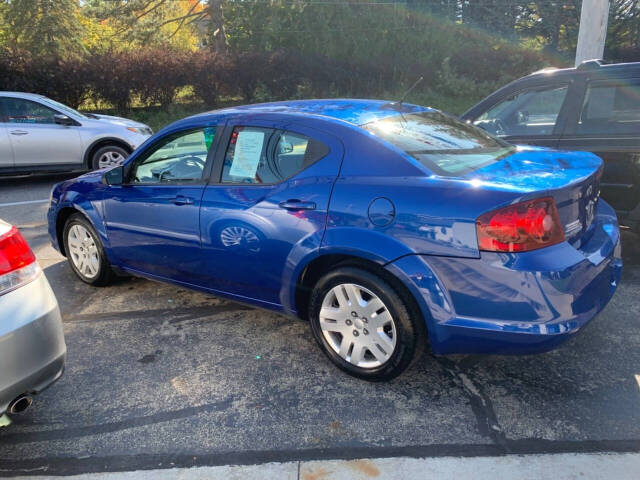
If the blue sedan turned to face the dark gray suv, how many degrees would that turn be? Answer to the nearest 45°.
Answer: approximately 90° to its right

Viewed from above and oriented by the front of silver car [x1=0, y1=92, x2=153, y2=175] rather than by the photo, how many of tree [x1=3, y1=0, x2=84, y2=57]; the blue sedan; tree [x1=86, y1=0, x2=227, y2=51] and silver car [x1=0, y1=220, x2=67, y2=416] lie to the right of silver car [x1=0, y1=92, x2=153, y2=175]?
2

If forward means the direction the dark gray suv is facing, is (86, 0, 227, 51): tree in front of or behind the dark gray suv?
in front

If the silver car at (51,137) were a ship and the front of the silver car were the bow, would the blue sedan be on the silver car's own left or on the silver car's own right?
on the silver car's own right

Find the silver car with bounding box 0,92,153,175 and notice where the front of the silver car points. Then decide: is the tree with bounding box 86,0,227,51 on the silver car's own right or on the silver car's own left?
on the silver car's own left

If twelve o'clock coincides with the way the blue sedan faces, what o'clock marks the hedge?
The hedge is roughly at 1 o'clock from the blue sedan.

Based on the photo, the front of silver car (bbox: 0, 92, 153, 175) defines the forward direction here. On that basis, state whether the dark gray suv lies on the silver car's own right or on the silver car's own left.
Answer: on the silver car's own right

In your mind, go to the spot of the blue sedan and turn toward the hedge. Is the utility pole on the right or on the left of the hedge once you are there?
right

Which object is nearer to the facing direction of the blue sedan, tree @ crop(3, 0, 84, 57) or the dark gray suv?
the tree

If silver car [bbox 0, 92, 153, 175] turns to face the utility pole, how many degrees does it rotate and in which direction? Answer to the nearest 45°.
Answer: approximately 45° to its right

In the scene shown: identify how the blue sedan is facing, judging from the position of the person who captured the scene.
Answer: facing away from the viewer and to the left of the viewer

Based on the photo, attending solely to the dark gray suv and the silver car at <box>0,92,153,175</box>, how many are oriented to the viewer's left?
1

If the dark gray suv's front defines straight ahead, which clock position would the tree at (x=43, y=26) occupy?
The tree is roughly at 1 o'clock from the dark gray suv.

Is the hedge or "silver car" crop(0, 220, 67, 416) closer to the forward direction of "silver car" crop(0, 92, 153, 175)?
the hedge

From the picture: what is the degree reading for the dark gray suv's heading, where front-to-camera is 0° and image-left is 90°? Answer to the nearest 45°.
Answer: approximately 90°

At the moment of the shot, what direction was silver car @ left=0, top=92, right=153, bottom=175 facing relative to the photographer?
facing to the right of the viewer

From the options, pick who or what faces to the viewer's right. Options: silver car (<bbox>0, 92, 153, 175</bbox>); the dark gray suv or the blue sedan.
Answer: the silver car
